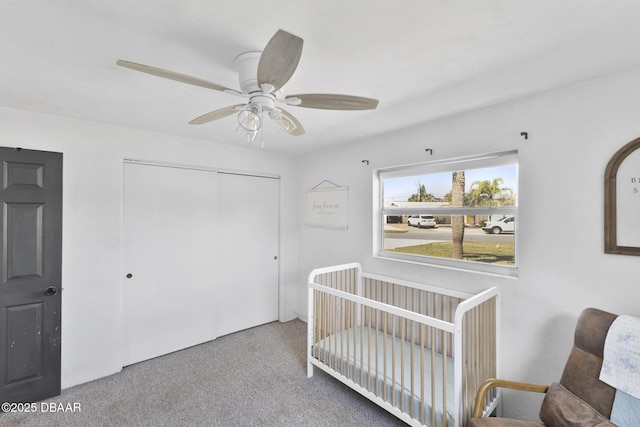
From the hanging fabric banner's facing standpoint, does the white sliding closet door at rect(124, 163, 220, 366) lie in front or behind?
in front

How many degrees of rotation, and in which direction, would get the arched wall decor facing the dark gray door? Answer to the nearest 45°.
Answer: approximately 45° to its right

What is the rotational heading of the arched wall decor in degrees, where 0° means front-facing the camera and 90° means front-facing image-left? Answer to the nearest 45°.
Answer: approximately 0°

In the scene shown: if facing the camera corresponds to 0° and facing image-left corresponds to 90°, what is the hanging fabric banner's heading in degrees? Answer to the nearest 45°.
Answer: approximately 45°

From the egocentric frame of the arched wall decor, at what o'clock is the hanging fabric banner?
The hanging fabric banner is roughly at 3 o'clock from the arched wall decor.

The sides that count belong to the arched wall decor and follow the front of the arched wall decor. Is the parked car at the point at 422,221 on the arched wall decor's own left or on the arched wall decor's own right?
on the arched wall decor's own right

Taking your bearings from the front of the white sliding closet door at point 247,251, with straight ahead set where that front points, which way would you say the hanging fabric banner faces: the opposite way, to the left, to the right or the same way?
to the right

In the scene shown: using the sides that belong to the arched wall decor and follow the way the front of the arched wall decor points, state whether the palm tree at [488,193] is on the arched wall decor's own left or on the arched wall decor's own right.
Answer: on the arched wall decor's own right

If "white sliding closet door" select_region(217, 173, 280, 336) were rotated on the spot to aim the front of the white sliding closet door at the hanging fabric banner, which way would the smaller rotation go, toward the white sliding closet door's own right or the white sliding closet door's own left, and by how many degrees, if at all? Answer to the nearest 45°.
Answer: approximately 45° to the white sliding closet door's own left

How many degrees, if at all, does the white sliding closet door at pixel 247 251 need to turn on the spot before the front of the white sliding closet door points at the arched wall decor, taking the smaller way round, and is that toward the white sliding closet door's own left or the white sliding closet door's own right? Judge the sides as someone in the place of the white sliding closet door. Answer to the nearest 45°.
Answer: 0° — it already faces it
